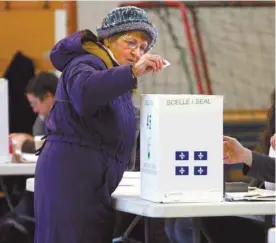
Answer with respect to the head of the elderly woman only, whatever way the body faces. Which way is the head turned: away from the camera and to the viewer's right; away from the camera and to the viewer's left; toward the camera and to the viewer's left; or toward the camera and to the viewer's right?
toward the camera and to the viewer's right

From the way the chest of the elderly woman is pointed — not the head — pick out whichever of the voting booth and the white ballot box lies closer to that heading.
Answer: the white ballot box

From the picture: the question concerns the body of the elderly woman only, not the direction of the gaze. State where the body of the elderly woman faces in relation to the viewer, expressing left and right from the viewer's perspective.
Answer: facing to the right of the viewer

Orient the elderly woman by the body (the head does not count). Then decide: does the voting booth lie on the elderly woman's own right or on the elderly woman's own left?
on the elderly woman's own left

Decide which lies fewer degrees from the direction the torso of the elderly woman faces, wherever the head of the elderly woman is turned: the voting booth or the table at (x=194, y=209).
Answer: the table
